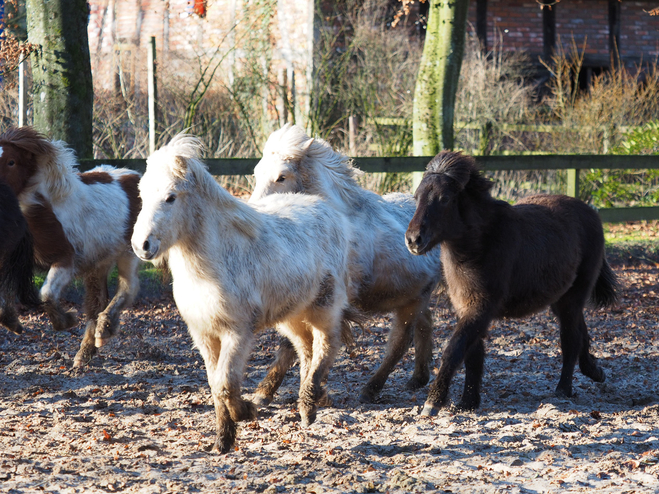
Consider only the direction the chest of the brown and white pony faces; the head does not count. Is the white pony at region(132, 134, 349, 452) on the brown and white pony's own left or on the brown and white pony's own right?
on the brown and white pony's own left

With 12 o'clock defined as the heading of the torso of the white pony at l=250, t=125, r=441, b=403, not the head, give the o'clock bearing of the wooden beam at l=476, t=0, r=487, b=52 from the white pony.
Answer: The wooden beam is roughly at 5 o'clock from the white pony.

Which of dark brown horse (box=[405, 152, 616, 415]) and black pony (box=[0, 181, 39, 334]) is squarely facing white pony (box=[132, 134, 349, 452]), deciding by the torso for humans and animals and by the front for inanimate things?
the dark brown horse

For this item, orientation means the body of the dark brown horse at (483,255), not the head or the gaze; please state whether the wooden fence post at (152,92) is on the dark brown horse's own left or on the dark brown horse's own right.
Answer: on the dark brown horse's own right

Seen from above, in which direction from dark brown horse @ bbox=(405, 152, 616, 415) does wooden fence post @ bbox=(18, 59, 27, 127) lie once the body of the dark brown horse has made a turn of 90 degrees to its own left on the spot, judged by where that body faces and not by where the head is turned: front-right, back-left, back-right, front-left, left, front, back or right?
back

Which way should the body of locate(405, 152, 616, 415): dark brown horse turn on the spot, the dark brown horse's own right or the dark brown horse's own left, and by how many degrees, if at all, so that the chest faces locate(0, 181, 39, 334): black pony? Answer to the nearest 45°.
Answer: approximately 45° to the dark brown horse's own right

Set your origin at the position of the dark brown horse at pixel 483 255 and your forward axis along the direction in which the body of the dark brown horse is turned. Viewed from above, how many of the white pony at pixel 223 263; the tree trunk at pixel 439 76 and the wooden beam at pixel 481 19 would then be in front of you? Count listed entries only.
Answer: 1

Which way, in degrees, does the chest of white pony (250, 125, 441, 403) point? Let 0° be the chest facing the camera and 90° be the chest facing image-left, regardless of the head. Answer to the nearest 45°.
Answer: approximately 45°

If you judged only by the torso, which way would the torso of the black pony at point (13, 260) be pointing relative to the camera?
to the viewer's left

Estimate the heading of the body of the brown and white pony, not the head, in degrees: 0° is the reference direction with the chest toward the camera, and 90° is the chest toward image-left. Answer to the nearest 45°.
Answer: approximately 45°

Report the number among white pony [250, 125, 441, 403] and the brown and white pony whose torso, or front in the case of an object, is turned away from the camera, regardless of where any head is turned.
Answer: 0

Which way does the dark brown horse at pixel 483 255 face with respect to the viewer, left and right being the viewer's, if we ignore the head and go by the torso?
facing the viewer and to the left of the viewer
